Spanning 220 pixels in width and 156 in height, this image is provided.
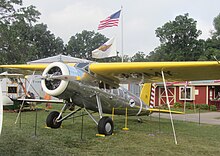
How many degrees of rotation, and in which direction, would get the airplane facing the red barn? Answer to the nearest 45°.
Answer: approximately 180°

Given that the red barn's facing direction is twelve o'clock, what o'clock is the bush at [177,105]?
The bush is roughly at 2 o'clock from the red barn.

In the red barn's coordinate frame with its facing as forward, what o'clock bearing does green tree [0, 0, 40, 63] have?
The green tree is roughly at 3 o'clock from the red barn.

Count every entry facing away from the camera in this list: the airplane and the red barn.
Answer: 0

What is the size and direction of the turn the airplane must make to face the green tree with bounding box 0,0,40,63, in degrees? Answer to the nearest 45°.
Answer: approximately 90° to its right

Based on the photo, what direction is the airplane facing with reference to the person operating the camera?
facing the viewer and to the left of the viewer

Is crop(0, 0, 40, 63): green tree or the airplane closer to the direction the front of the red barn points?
the airplane

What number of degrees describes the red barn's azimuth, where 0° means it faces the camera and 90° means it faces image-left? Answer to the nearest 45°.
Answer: approximately 0°

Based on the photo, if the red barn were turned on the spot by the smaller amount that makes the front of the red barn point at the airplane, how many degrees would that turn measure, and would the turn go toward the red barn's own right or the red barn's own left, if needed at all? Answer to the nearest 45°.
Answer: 0° — it already faces it
